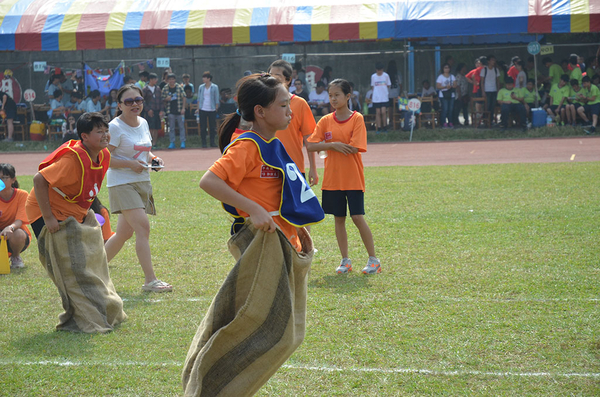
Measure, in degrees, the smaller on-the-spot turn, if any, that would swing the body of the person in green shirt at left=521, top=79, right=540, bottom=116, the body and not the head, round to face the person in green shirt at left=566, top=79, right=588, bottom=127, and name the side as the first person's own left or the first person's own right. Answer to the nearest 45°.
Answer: approximately 135° to the first person's own left

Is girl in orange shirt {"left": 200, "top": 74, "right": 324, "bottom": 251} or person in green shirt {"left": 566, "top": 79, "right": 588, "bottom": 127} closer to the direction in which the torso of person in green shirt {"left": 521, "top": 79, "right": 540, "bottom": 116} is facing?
the girl in orange shirt

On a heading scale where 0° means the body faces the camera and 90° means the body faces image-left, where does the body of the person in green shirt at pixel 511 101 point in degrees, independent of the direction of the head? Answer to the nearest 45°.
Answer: approximately 0°

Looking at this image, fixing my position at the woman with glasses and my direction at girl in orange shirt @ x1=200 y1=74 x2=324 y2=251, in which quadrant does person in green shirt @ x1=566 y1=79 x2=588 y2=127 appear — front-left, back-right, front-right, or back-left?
back-left

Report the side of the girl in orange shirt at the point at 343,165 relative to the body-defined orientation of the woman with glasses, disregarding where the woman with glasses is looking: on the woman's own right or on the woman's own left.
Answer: on the woman's own left

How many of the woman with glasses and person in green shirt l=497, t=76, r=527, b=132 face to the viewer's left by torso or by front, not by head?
0

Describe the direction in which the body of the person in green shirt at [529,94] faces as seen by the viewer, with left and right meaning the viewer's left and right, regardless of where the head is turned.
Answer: facing the viewer and to the left of the viewer

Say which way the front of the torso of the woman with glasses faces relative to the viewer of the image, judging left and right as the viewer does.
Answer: facing the viewer and to the right of the viewer

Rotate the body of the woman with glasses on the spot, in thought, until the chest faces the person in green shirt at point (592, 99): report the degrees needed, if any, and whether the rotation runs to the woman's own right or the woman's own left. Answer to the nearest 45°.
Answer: approximately 90° to the woman's own left
